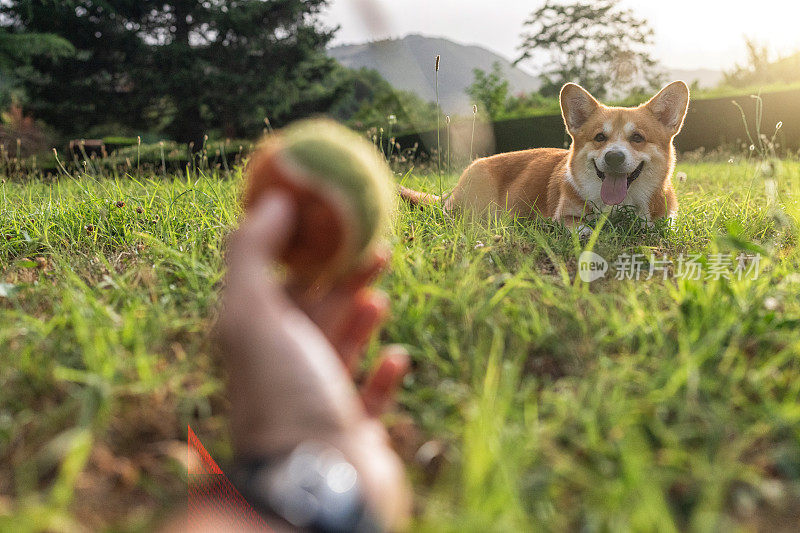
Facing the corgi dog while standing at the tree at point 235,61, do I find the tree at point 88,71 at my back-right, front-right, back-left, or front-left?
back-right

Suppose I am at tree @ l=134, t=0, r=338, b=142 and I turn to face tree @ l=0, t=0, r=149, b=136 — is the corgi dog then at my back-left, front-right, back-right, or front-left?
back-left

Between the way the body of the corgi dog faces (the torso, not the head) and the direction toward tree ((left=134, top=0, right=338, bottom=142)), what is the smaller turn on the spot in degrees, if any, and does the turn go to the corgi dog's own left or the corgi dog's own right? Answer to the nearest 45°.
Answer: approximately 180°

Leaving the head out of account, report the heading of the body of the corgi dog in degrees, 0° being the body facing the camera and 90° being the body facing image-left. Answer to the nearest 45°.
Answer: approximately 315°

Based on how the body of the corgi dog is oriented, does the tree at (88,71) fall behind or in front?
behind
